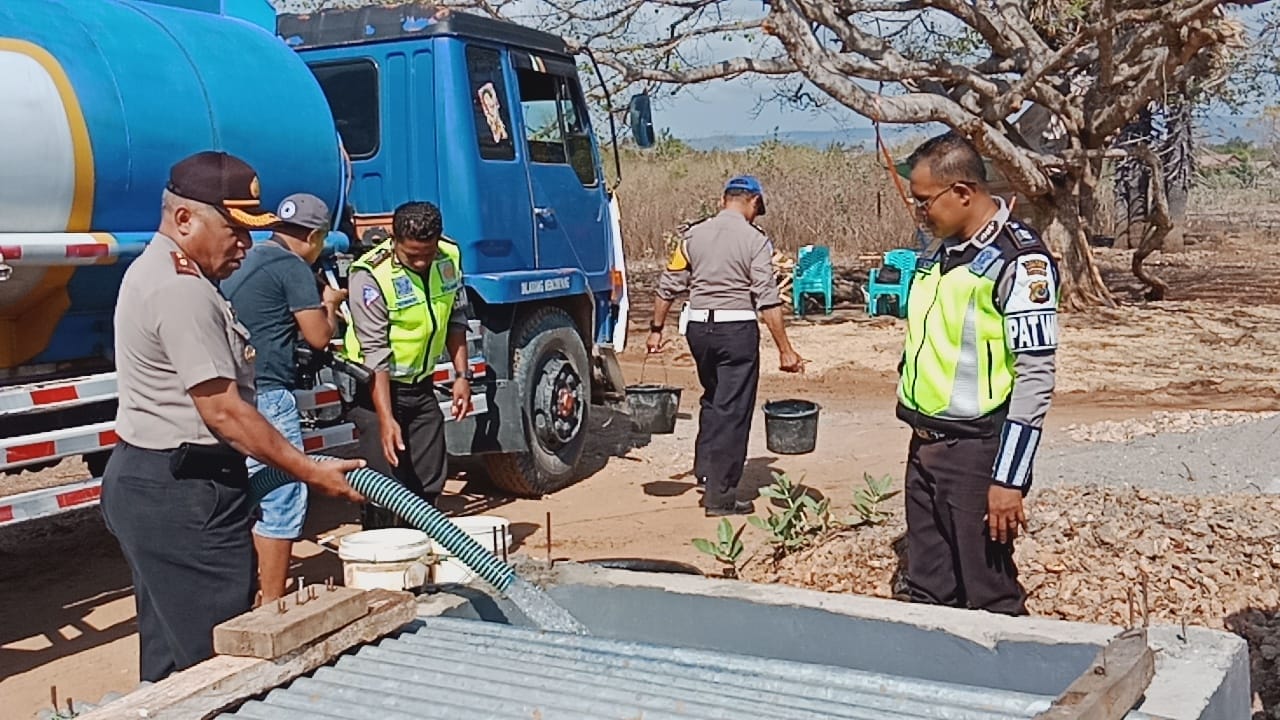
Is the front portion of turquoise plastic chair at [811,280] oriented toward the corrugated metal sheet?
yes

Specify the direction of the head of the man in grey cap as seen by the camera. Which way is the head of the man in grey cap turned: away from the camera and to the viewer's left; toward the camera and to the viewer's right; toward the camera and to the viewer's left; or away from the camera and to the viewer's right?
away from the camera and to the viewer's right

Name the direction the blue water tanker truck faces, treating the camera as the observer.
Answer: facing away from the viewer and to the right of the viewer

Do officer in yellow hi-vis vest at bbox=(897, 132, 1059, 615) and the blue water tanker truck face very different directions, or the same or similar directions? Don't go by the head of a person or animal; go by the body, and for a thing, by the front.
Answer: very different directions

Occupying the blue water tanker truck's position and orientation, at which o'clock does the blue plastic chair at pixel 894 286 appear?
The blue plastic chair is roughly at 12 o'clock from the blue water tanker truck.

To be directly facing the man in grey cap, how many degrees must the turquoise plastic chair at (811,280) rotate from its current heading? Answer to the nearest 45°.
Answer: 0° — it already faces them

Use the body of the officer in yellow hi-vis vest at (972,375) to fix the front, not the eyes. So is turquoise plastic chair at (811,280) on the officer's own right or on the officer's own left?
on the officer's own right

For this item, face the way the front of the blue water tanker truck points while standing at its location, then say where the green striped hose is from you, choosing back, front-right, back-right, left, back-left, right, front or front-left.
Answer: back-right

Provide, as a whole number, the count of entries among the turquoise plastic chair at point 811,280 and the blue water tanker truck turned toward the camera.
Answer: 1

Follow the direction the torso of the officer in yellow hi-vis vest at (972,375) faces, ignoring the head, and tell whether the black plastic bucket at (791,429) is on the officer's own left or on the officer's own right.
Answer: on the officer's own right

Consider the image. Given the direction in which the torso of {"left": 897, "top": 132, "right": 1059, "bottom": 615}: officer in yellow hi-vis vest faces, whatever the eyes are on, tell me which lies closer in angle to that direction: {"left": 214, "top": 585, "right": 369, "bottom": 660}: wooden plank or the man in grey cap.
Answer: the wooden plank

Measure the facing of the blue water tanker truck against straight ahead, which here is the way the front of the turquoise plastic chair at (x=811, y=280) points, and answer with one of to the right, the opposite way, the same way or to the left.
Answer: the opposite way

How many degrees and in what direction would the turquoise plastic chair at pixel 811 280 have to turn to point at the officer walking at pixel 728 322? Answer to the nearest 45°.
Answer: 0° — it already faces them

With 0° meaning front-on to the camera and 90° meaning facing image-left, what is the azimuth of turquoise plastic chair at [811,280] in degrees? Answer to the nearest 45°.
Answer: approximately 0°

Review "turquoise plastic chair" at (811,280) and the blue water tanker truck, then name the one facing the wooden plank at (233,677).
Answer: the turquoise plastic chair
